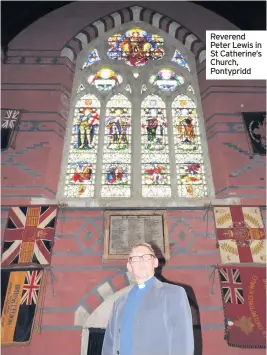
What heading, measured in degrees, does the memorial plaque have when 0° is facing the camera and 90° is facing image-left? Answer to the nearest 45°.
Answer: approximately 0°

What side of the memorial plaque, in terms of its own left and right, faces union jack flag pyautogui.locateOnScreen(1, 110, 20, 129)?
right

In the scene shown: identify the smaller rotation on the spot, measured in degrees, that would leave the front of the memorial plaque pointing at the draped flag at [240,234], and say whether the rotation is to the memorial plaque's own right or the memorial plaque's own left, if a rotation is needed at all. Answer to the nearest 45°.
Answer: approximately 90° to the memorial plaque's own left

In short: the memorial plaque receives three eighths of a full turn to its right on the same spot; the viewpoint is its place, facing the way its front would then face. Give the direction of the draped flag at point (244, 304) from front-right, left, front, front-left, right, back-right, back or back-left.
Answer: back-right

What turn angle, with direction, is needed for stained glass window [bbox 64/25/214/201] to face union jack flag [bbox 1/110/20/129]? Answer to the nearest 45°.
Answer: approximately 90° to its right

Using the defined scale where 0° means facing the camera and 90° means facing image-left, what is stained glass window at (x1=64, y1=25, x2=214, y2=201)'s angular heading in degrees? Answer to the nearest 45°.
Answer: approximately 0°

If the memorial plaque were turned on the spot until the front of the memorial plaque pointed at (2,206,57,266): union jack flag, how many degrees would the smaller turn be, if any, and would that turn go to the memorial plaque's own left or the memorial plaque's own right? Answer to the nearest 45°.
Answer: approximately 90° to the memorial plaque's own right
